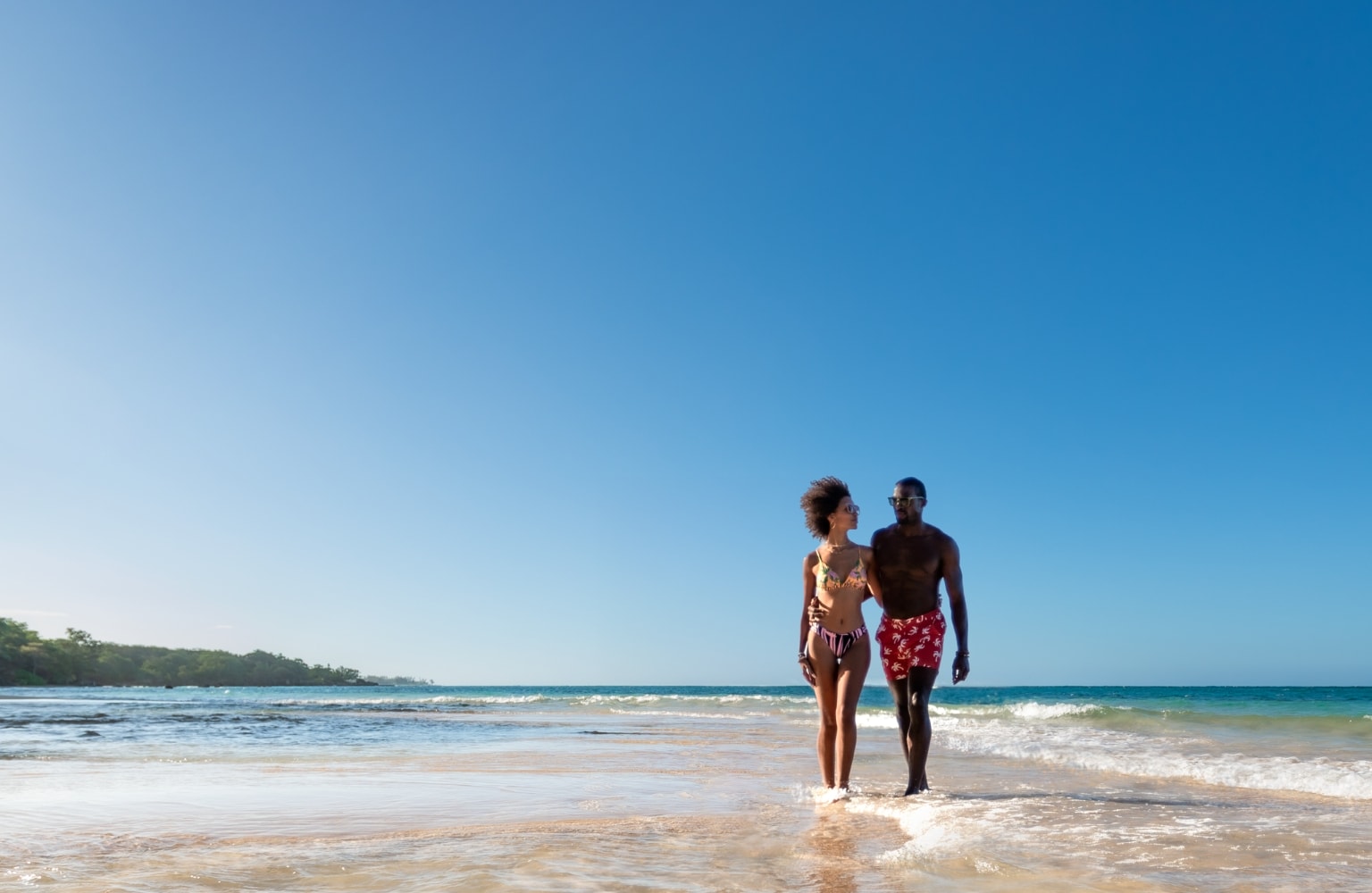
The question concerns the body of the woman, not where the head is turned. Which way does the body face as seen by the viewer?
toward the camera

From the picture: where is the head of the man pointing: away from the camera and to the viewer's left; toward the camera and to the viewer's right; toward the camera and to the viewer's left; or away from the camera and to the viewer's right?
toward the camera and to the viewer's left
